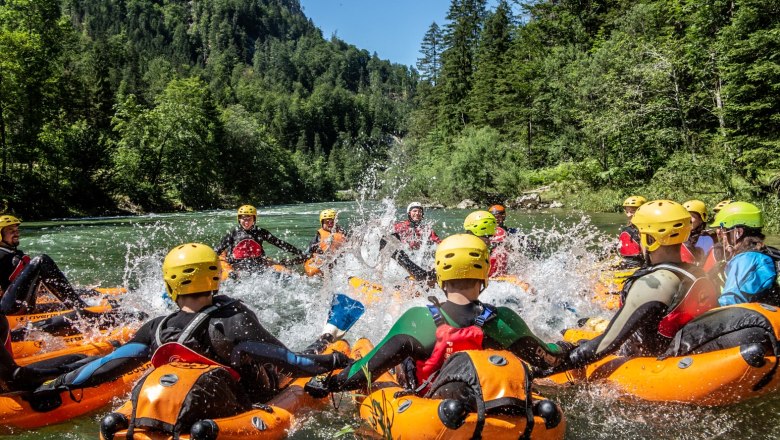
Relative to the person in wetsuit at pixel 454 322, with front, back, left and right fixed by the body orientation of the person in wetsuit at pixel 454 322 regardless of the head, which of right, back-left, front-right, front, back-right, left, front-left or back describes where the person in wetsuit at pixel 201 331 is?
left

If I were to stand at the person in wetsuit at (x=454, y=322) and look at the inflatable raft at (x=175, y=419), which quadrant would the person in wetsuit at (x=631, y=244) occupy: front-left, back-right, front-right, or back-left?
back-right

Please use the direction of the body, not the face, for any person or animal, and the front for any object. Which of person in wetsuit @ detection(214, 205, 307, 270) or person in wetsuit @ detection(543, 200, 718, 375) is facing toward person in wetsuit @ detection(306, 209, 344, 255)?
person in wetsuit @ detection(543, 200, 718, 375)

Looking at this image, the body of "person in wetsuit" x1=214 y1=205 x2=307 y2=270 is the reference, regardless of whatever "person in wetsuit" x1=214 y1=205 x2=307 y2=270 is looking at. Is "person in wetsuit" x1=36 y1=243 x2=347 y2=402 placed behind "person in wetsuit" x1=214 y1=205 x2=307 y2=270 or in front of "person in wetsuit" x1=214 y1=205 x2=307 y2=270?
in front

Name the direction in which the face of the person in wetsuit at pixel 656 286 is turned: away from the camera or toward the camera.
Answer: away from the camera

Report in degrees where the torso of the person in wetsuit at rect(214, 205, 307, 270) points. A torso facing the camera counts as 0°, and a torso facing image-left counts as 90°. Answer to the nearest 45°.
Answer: approximately 0°

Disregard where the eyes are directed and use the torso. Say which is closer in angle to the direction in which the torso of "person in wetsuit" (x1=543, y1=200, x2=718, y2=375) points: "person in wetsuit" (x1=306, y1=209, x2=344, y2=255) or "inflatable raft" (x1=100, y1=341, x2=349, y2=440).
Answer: the person in wetsuit

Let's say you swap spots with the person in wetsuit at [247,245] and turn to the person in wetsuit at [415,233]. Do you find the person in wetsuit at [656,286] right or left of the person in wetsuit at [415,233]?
right

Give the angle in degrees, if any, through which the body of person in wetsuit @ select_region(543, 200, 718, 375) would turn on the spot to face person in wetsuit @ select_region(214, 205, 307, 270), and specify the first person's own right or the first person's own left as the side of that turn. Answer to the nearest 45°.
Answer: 0° — they already face them

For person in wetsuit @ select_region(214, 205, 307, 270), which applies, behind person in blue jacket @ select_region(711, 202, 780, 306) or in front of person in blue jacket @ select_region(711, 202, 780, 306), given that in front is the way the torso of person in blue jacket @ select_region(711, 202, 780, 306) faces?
in front

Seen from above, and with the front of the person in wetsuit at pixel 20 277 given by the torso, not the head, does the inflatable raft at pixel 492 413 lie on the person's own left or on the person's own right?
on the person's own right

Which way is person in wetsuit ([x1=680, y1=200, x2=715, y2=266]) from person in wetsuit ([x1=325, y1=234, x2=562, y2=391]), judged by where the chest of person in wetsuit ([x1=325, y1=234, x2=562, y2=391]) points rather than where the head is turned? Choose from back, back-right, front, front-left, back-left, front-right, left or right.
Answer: front-right

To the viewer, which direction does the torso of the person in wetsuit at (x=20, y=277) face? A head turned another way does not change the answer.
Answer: to the viewer's right

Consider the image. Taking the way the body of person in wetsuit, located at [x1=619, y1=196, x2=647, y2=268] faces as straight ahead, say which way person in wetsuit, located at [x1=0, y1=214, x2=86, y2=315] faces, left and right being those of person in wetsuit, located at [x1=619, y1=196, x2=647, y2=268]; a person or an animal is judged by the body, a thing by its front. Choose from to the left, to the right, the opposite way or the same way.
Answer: the opposite way

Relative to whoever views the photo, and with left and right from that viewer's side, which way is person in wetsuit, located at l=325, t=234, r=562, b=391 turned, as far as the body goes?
facing away from the viewer

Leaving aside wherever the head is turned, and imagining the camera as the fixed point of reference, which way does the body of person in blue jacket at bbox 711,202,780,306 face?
to the viewer's left
